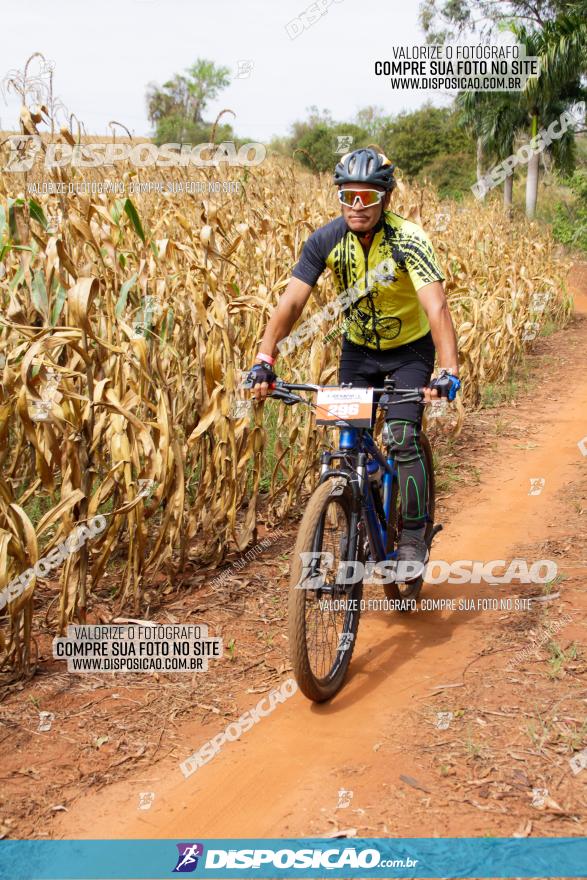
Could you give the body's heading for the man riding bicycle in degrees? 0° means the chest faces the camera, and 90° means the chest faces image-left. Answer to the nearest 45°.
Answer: approximately 0°

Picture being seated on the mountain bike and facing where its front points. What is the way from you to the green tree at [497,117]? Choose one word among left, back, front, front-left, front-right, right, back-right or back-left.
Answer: back

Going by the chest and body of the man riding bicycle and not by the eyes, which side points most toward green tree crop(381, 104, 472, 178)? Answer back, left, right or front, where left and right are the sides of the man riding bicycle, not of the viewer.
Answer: back

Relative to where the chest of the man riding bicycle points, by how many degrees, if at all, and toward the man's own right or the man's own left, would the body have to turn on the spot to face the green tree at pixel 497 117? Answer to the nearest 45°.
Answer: approximately 180°

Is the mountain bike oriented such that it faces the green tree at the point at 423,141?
no

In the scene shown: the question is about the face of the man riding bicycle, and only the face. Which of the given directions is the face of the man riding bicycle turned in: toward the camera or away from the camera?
toward the camera

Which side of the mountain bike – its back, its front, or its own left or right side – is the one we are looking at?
front
